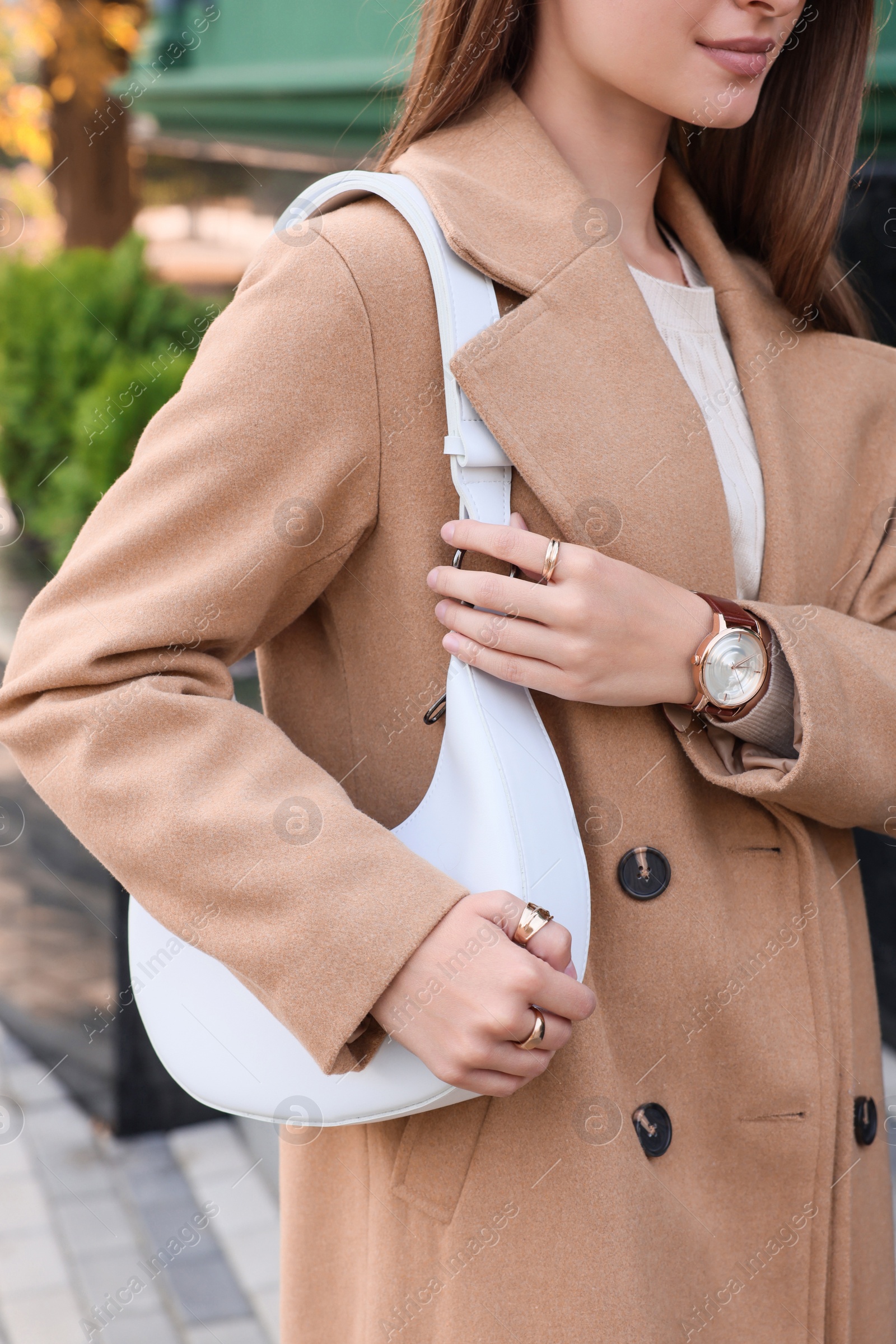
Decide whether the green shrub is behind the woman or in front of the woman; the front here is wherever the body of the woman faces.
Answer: behind

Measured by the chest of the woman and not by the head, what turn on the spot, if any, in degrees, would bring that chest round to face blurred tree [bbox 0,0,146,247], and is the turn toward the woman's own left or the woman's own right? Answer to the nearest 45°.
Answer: approximately 135° to the woman's own left

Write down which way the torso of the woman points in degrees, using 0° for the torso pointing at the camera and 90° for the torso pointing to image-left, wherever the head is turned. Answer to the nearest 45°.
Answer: approximately 315°
